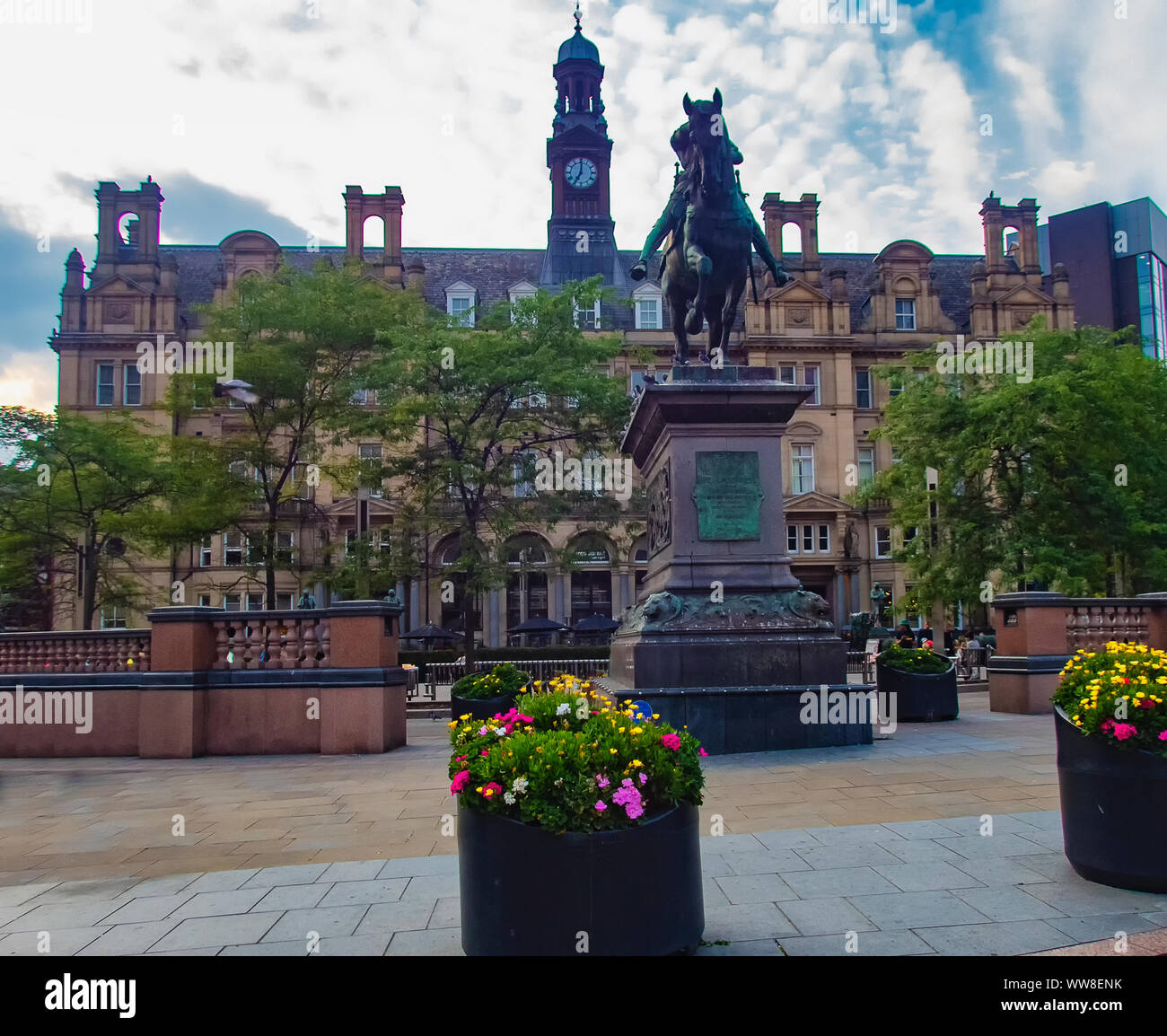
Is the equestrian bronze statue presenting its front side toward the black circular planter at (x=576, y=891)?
yes

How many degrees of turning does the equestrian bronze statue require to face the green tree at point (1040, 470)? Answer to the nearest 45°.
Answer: approximately 135° to its left

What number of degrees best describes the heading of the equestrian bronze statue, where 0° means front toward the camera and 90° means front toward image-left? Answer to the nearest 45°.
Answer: approximately 0°

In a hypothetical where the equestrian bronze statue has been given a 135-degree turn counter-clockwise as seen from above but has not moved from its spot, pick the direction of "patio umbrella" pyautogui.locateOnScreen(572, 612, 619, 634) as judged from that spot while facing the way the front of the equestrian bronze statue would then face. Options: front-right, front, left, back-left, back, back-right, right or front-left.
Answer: front-left

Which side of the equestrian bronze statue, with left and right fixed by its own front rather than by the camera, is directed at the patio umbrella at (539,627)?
back

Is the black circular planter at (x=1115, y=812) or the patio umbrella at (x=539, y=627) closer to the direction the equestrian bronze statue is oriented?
the black circular planter

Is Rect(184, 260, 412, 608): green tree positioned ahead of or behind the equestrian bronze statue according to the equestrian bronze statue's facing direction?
behind

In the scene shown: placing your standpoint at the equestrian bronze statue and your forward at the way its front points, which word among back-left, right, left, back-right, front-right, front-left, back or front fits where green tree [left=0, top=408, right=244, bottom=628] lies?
back-right

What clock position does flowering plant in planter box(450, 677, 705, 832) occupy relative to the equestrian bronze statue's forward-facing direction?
The flowering plant in planter is roughly at 12 o'clock from the equestrian bronze statue.
